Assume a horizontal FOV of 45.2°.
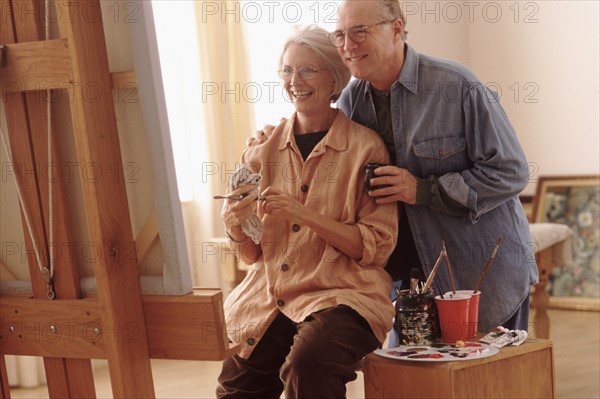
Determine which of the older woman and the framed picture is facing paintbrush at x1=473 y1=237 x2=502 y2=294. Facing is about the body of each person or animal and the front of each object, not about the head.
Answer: the framed picture

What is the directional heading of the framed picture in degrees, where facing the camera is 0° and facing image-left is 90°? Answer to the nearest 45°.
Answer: approximately 0°

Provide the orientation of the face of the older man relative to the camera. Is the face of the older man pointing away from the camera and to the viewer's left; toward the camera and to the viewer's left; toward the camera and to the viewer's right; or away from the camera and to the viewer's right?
toward the camera and to the viewer's left

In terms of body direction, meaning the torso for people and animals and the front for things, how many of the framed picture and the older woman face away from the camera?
0

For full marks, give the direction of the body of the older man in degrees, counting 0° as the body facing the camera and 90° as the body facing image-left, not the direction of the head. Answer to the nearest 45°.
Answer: approximately 45°

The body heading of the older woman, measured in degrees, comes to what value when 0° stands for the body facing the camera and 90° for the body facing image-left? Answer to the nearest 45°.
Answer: approximately 45°

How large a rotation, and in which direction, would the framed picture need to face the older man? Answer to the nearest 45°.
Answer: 0° — it already faces them
